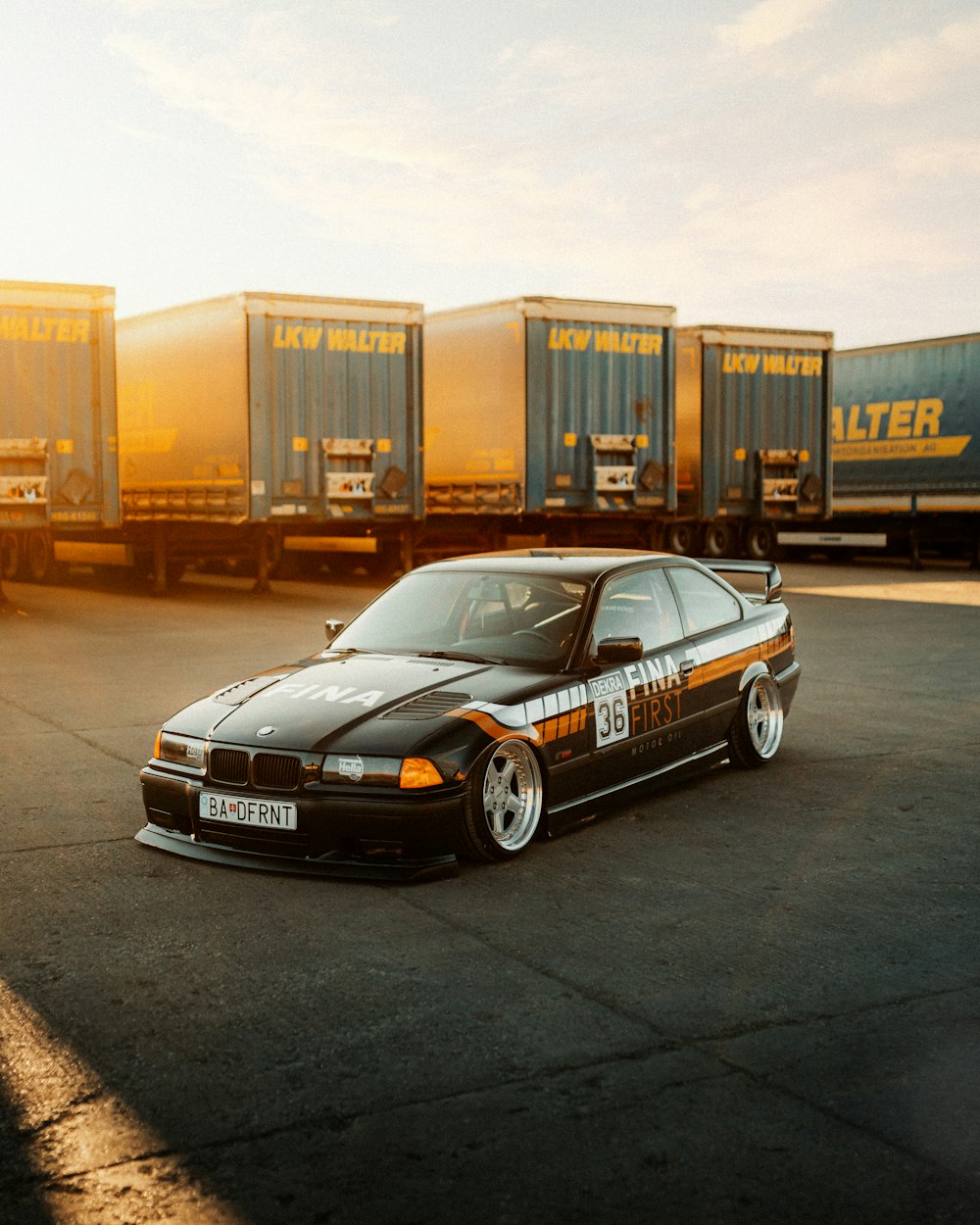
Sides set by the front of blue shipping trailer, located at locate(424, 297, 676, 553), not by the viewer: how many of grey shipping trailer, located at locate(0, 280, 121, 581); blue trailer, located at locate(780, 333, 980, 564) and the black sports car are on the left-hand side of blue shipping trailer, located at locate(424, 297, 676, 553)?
1

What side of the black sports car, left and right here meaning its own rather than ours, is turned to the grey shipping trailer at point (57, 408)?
right

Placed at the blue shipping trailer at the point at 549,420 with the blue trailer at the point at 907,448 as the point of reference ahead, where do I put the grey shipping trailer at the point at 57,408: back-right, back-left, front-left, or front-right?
back-left

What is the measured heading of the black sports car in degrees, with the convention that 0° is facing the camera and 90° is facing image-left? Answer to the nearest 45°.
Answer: approximately 45°

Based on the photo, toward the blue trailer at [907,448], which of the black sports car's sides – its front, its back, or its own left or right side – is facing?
back
